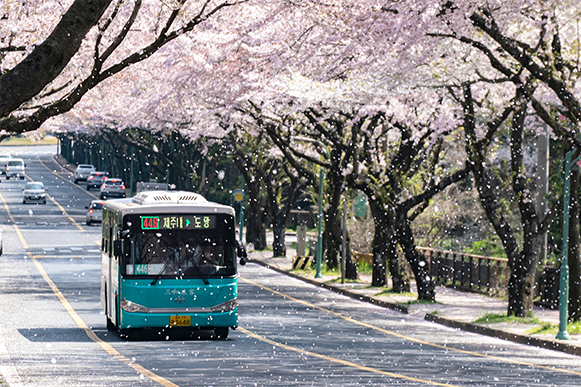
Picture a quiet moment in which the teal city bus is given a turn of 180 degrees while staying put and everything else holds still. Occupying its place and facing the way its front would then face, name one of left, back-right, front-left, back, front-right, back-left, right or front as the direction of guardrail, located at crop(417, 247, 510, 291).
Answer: front-right

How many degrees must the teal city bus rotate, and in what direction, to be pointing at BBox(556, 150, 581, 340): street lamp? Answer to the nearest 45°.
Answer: approximately 90° to its left

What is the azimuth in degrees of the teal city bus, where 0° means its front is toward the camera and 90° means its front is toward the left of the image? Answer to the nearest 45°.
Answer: approximately 0°
